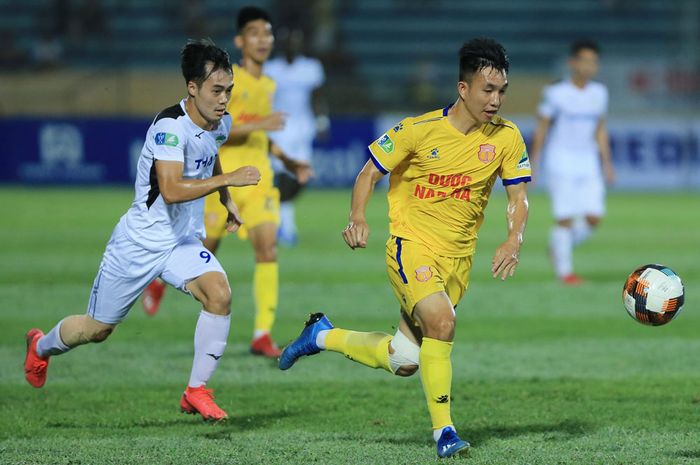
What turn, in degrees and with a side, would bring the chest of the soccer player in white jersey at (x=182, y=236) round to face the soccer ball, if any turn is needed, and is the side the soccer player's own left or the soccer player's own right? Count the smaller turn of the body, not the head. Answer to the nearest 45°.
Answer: approximately 45° to the soccer player's own left

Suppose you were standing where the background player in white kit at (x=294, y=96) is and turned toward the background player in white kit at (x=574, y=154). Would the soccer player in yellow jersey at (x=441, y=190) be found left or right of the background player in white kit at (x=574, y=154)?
right

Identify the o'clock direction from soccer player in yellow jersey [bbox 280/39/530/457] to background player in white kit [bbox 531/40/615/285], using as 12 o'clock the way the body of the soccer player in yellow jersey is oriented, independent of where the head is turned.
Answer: The background player in white kit is roughly at 8 o'clock from the soccer player in yellow jersey.

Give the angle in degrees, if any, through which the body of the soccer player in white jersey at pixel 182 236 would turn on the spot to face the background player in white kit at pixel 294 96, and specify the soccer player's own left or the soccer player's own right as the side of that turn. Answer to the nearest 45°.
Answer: approximately 135° to the soccer player's own left

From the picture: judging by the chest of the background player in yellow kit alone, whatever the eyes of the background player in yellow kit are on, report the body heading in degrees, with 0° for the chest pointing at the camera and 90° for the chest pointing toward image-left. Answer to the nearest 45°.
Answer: approximately 315°

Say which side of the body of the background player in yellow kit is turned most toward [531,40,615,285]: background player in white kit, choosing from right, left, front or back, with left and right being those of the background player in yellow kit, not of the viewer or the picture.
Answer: left

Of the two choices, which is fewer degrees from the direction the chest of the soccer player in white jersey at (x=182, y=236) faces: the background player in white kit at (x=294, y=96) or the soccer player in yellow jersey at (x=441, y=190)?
the soccer player in yellow jersey

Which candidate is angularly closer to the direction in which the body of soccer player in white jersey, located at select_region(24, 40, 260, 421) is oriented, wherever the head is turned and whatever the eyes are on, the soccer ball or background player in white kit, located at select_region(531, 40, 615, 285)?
the soccer ball
